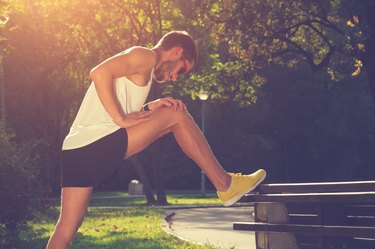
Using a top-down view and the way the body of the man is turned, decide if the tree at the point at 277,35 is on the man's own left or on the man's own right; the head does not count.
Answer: on the man's own left

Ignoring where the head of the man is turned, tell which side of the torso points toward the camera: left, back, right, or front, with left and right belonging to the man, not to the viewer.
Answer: right

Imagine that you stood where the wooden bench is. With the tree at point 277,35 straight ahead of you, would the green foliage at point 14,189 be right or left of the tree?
left

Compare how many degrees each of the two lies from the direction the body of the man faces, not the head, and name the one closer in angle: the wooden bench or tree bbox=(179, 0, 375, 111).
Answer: the wooden bench
